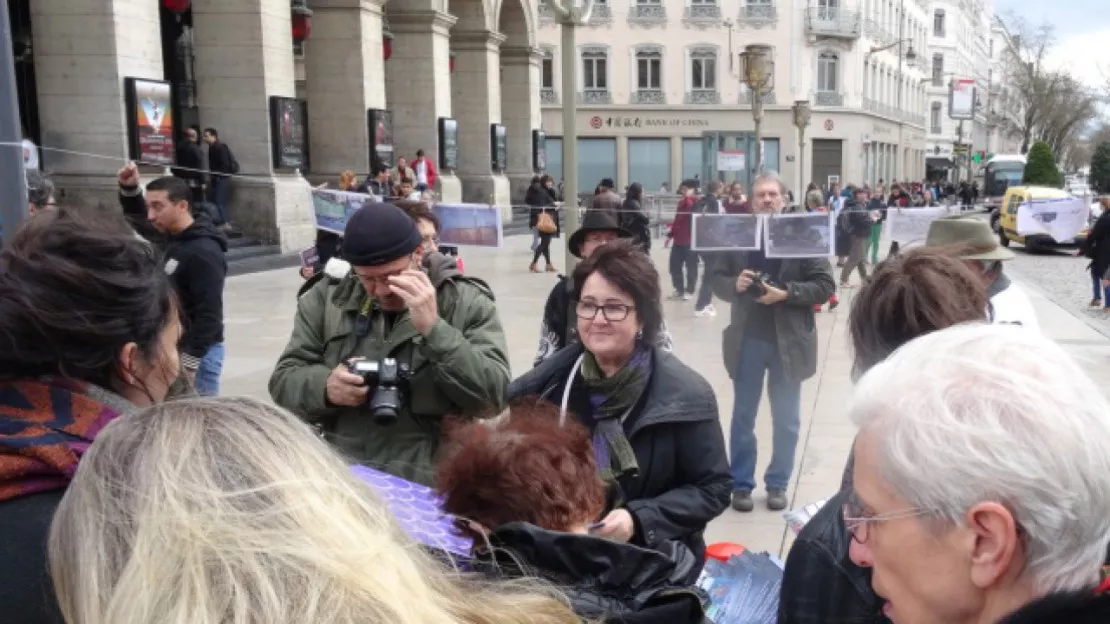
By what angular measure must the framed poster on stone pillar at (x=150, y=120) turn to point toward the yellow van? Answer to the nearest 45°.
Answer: approximately 45° to its left

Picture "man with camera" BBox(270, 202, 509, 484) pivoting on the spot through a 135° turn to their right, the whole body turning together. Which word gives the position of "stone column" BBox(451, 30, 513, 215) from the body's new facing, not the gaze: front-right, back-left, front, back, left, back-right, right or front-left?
front-right

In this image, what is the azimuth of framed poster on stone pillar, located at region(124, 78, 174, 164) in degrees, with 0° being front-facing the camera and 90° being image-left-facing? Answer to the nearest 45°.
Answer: approximately 315°

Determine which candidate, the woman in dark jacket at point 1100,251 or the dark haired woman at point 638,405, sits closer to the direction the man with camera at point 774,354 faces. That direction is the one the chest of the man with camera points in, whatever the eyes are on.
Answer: the dark haired woman

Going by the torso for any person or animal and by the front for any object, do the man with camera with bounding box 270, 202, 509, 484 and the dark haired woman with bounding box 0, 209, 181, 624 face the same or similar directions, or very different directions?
very different directions

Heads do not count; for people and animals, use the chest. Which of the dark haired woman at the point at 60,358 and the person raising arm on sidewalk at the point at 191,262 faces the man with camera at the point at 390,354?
the dark haired woman

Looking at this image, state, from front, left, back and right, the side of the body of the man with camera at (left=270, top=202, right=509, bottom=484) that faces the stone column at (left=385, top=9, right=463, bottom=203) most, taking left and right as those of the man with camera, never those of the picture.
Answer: back

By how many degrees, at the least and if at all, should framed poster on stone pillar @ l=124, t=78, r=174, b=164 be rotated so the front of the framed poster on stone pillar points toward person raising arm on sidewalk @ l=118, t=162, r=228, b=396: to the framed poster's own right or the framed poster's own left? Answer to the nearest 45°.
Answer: approximately 45° to the framed poster's own right

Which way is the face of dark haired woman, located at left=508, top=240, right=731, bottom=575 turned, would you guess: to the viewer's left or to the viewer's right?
to the viewer's left
